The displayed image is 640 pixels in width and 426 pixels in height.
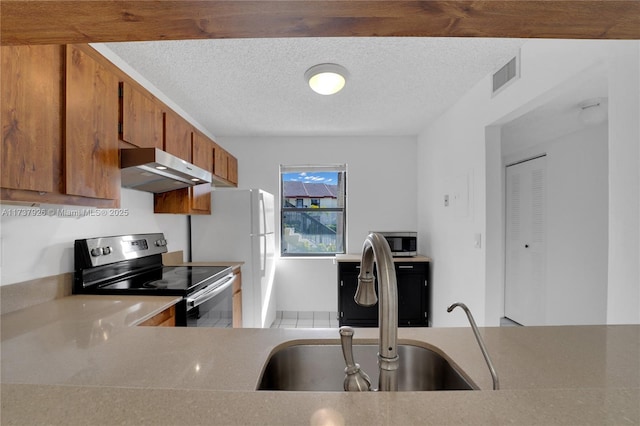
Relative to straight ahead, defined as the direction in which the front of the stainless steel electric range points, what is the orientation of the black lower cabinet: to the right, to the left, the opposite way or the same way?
to the right

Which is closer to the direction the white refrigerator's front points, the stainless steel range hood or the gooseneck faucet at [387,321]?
the gooseneck faucet

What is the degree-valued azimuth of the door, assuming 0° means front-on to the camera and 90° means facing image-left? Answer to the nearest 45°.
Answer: approximately 45°

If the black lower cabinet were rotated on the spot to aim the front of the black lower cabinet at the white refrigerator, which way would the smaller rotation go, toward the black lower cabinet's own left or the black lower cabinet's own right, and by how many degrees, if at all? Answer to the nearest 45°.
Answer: approximately 45° to the black lower cabinet's own right

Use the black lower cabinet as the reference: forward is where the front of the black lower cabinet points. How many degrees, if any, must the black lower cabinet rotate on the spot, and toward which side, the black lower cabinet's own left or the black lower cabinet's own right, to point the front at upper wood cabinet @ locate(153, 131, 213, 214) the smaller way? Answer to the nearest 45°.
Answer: approximately 45° to the black lower cabinet's own right

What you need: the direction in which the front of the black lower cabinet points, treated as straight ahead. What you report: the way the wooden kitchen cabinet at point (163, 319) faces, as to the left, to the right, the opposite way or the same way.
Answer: to the left
